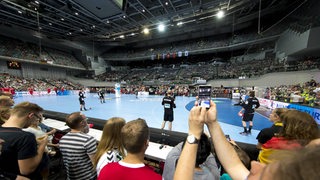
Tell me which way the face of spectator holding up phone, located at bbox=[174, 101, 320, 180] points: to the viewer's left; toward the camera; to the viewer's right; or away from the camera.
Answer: away from the camera

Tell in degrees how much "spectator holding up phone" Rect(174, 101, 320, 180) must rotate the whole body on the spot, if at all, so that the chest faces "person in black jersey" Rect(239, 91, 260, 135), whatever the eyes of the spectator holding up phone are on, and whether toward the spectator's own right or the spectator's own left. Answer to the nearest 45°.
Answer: approximately 45° to the spectator's own right

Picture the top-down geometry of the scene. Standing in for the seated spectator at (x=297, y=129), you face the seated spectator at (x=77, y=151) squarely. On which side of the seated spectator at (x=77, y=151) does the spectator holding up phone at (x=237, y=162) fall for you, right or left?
left

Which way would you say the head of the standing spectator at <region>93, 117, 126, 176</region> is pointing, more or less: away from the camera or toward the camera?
away from the camera

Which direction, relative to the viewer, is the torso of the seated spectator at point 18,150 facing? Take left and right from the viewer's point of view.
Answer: facing away from the viewer and to the right of the viewer

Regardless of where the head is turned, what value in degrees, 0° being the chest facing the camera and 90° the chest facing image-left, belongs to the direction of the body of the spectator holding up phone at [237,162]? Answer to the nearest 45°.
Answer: approximately 135°

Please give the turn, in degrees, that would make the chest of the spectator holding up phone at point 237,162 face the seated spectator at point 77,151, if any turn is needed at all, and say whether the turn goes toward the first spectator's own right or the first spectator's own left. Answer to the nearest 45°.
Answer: approximately 45° to the first spectator's own left
